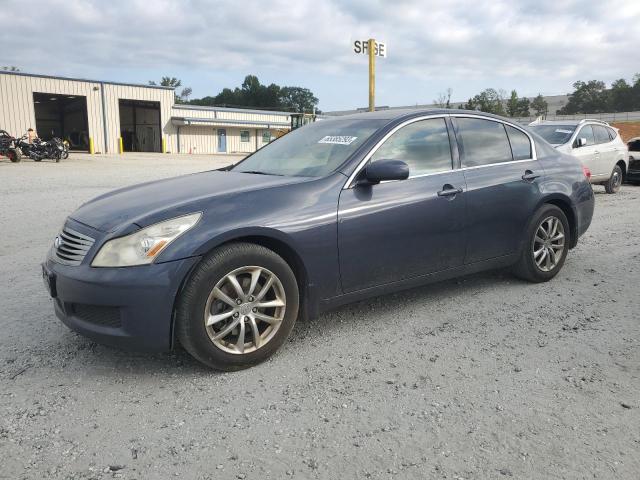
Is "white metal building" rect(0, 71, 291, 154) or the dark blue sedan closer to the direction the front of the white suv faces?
the dark blue sedan

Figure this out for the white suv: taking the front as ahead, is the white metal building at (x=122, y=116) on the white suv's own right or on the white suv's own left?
on the white suv's own right

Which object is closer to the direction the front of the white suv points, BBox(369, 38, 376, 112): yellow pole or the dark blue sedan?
the dark blue sedan

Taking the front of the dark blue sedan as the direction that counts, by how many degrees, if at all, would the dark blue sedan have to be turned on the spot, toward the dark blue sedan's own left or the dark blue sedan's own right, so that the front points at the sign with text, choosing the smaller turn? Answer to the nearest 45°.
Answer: approximately 135° to the dark blue sedan's own right

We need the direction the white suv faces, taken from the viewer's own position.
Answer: facing the viewer and to the left of the viewer

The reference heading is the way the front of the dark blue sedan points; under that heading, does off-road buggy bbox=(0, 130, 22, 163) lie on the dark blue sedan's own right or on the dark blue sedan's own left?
on the dark blue sedan's own right

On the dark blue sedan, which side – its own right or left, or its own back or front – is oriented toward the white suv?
back

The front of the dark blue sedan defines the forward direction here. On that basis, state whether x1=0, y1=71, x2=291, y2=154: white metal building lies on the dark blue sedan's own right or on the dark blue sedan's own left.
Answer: on the dark blue sedan's own right

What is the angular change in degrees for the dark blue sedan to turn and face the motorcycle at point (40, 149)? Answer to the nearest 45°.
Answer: approximately 90° to its right

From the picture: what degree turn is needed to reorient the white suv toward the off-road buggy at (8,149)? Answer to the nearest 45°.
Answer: approximately 45° to its right

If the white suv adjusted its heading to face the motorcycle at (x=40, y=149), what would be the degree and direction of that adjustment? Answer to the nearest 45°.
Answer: approximately 45° to its right

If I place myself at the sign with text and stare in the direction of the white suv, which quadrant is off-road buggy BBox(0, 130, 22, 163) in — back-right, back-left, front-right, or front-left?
back-right

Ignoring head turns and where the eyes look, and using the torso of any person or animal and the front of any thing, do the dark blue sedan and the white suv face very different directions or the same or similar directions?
same or similar directions

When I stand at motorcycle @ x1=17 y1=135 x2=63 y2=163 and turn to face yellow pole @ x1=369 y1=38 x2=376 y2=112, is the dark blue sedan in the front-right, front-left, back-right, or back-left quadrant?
front-right

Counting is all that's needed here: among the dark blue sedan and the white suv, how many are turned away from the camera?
0
